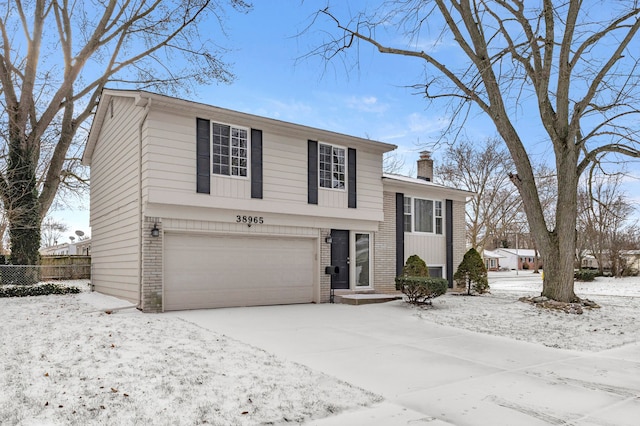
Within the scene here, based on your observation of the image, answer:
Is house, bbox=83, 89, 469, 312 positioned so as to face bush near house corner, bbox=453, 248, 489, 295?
no

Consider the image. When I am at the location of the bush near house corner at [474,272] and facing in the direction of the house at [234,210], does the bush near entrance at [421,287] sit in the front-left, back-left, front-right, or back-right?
front-left

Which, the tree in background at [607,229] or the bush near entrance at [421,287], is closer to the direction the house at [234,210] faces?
the bush near entrance

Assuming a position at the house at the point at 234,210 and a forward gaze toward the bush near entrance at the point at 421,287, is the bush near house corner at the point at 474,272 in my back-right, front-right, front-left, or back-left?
front-left

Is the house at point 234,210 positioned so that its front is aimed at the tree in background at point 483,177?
no

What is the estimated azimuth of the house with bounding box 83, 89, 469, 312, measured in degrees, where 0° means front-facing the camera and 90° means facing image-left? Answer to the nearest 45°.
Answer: approximately 315°

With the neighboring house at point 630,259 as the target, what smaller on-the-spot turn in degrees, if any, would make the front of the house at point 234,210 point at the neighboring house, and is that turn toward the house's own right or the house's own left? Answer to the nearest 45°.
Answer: approximately 90° to the house's own left

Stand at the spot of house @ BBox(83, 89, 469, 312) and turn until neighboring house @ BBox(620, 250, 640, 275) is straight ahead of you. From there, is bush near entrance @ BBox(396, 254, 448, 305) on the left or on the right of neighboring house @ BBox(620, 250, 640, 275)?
right

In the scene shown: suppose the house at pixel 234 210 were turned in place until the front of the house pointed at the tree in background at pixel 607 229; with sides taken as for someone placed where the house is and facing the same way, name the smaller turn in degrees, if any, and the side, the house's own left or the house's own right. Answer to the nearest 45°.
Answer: approximately 90° to the house's own left

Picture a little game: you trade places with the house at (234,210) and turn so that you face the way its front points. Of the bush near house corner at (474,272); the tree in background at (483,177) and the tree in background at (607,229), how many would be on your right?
0

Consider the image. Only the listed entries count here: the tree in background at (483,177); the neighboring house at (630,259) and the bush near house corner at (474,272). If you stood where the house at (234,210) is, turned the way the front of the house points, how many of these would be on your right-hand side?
0
